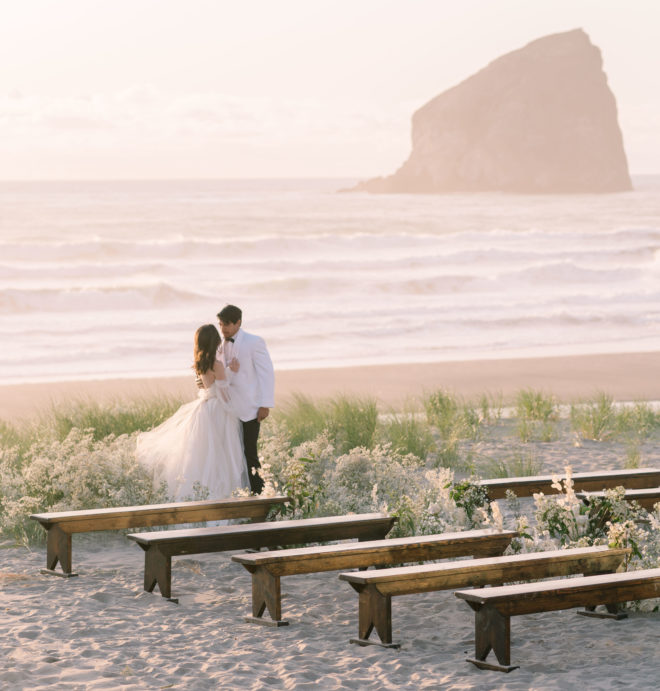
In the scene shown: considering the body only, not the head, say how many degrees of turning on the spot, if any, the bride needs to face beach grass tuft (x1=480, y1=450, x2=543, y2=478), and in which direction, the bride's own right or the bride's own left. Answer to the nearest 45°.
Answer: approximately 45° to the bride's own right

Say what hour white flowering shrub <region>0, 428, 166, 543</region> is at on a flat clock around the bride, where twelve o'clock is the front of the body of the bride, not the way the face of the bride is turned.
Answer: The white flowering shrub is roughly at 7 o'clock from the bride.

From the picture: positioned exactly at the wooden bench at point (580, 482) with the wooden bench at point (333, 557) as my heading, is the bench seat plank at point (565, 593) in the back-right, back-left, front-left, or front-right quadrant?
front-left

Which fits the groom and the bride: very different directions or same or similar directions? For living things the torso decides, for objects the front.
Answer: very different directions

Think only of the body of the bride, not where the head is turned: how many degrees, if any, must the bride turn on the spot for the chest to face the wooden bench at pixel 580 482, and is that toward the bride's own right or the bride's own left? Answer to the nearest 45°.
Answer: approximately 90° to the bride's own right

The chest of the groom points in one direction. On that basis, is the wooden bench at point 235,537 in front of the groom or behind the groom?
in front

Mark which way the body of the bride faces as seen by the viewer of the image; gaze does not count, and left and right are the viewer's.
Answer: facing away from the viewer and to the right of the viewer

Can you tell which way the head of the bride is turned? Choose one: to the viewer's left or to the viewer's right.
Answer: to the viewer's right
